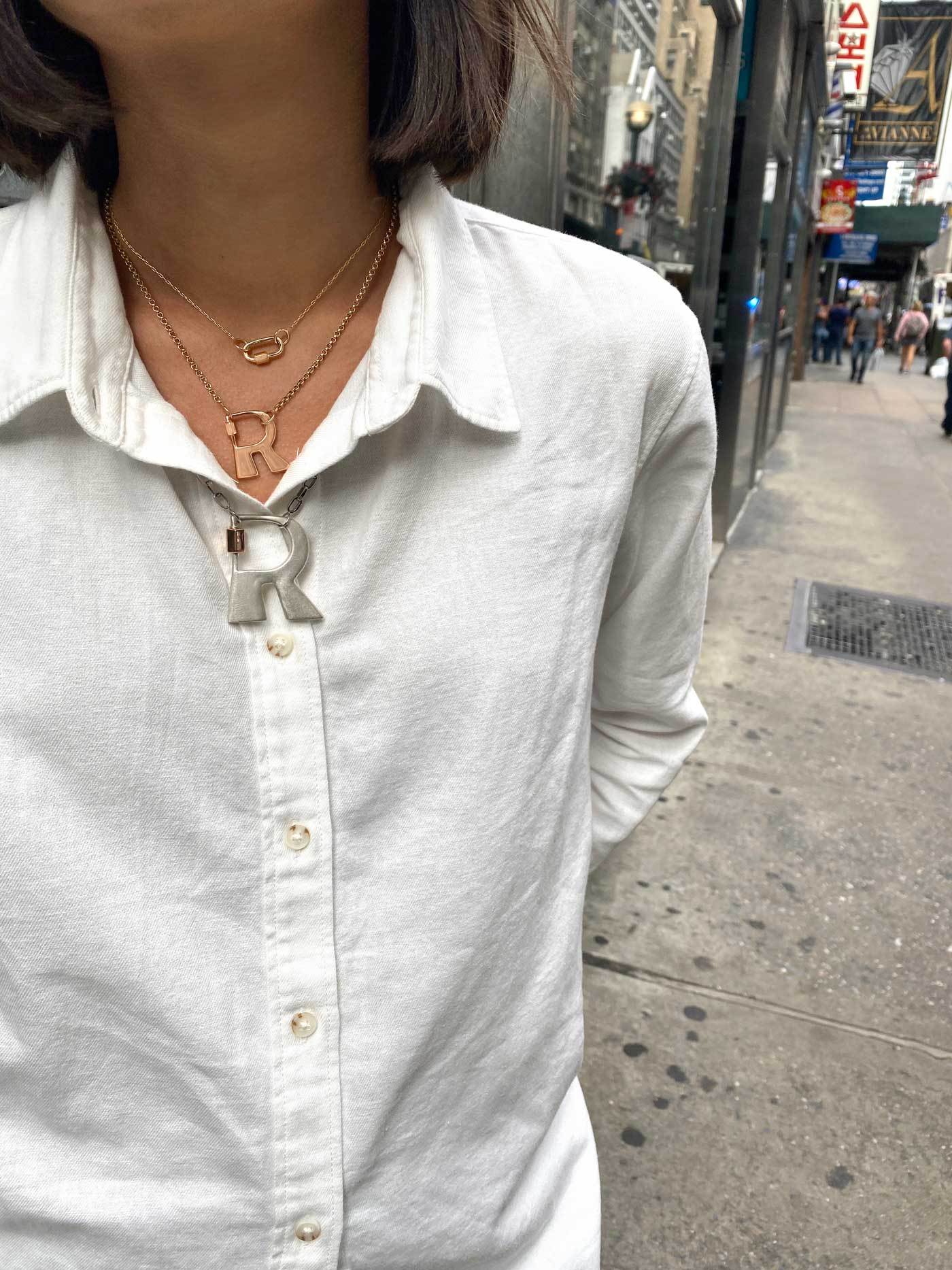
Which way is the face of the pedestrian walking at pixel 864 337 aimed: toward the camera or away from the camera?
toward the camera

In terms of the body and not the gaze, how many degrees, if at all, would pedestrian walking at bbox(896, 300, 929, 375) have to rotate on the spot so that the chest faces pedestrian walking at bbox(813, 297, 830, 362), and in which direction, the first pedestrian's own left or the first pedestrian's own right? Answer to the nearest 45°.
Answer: approximately 45° to the first pedestrian's own left

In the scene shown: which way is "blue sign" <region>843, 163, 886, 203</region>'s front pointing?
toward the camera

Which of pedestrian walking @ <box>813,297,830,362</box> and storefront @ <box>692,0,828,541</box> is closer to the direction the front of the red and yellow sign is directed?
the storefront

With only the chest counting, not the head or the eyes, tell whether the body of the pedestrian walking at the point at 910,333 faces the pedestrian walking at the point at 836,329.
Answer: no

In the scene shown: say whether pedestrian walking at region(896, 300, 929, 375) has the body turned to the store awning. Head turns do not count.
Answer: yes

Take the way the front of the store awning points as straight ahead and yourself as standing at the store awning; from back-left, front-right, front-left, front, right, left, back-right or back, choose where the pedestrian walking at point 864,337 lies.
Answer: front

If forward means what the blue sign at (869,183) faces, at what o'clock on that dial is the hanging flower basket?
The hanging flower basket is roughly at 12 o'clock from the blue sign.

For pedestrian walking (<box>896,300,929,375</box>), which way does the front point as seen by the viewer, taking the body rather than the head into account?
away from the camera
